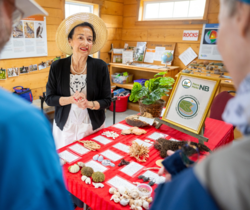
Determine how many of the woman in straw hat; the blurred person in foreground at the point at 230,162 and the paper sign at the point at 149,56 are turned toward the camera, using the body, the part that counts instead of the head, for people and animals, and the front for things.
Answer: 2

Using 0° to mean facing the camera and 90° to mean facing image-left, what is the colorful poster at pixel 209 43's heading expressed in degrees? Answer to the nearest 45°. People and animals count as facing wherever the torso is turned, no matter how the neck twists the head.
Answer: approximately 45°

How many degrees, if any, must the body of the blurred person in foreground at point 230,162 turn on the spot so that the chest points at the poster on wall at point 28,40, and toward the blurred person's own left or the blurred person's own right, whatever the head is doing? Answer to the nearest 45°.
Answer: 0° — they already face it

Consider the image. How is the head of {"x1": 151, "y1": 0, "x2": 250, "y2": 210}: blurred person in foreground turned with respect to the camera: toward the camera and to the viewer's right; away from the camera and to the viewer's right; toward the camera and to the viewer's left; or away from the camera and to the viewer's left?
away from the camera and to the viewer's left

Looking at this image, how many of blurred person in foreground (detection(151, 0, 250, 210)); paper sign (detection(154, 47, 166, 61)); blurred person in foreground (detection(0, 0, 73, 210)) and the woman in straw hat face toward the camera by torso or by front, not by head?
2

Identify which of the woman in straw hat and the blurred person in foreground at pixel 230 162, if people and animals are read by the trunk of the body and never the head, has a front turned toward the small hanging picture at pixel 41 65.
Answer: the blurred person in foreground

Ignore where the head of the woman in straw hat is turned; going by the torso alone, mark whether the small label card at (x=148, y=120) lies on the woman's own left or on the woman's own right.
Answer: on the woman's own left

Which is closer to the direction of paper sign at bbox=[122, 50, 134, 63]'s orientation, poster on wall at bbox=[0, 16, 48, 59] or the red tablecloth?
the red tablecloth

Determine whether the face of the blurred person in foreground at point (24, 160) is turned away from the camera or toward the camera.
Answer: away from the camera

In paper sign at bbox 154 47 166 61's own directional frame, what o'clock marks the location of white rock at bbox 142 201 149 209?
The white rock is roughly at 12 o'clock from the paper sign.

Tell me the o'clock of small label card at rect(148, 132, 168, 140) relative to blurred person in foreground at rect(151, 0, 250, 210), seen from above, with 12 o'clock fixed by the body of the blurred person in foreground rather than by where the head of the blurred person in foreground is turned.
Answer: The small label card is roughly at 1 o'clock from the blurred person in foreground.
